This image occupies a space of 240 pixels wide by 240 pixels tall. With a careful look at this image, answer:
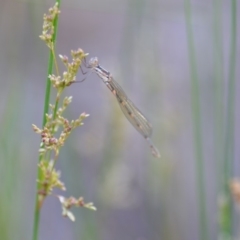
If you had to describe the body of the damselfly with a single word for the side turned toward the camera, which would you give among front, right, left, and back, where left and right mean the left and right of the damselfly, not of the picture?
left
